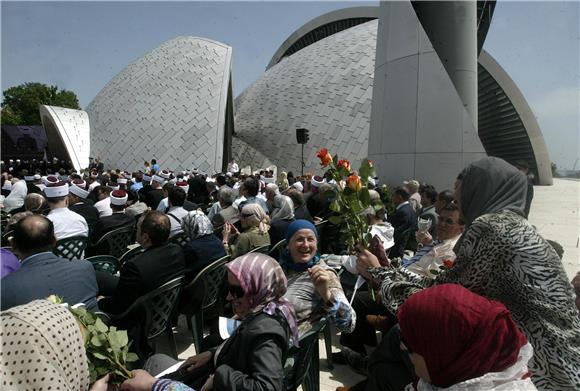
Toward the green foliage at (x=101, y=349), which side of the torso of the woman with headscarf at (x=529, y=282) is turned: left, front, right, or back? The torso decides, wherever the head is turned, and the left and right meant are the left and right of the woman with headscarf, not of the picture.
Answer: left

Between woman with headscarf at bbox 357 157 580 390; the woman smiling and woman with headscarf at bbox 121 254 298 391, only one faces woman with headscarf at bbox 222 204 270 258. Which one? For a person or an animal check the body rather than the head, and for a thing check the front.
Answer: woman with headscarf at bbox 357 157 580 390

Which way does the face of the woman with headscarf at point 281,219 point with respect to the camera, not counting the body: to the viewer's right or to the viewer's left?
to the viewer's left

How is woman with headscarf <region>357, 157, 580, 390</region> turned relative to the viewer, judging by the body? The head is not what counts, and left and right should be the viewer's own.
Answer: facing away from the viewer and to the left of the viewer
